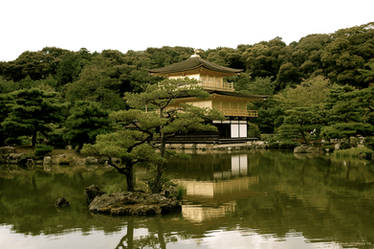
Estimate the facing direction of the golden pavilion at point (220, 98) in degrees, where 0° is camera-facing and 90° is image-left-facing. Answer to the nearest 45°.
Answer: approximately 45°

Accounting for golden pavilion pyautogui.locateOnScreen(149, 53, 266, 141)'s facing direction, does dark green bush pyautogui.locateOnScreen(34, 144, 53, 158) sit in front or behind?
in front
